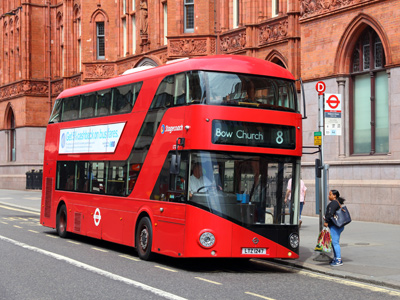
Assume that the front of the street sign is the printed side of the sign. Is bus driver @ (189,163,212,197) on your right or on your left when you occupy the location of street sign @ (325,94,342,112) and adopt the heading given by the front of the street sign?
on your right

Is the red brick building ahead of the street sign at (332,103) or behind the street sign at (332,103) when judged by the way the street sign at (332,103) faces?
behind

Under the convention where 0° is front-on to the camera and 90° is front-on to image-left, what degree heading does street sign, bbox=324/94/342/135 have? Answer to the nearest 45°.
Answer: approximately 0°

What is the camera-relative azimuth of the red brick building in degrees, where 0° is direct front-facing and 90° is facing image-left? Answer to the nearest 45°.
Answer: approximately 45°

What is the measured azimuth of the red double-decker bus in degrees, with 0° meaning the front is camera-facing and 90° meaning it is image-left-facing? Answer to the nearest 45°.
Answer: approximately 315°

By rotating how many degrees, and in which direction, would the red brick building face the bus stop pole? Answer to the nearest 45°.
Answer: approximately 45° to its left
